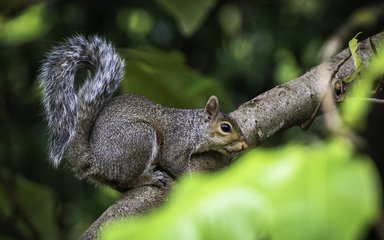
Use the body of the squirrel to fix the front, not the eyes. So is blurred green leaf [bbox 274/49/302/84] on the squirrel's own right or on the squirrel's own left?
on the squirrel's own left

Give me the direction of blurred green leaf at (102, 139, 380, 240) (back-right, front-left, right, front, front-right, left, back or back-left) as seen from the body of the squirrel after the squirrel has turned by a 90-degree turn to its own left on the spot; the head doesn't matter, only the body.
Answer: back

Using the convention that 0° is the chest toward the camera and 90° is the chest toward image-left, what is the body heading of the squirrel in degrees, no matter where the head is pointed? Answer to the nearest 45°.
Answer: approximately 270°

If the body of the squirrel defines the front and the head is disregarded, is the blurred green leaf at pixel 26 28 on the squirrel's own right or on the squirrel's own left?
on the squirrel's own left
